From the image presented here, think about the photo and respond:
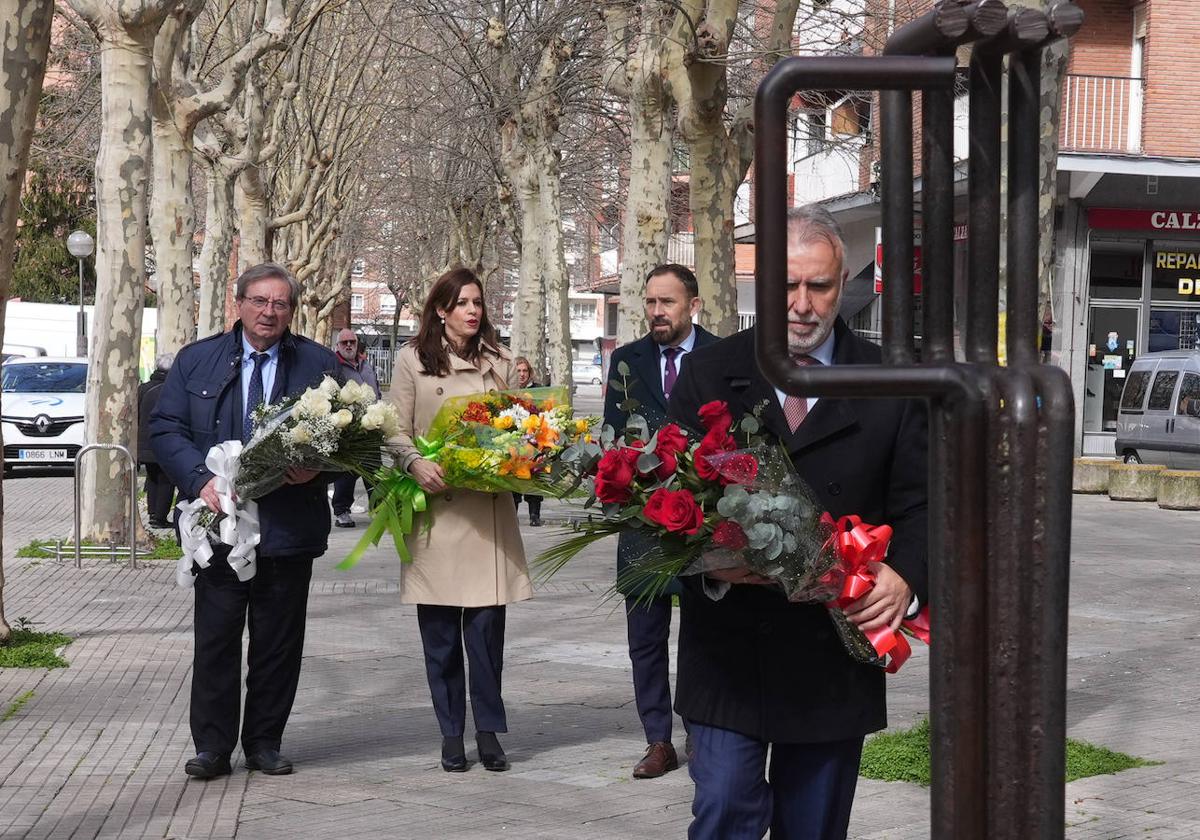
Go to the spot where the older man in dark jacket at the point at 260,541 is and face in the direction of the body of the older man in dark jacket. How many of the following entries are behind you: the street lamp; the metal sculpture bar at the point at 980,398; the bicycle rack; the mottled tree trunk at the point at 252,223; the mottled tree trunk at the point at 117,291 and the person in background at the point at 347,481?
5

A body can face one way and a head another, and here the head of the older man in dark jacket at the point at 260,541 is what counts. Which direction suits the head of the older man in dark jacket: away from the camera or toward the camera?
toward the camera

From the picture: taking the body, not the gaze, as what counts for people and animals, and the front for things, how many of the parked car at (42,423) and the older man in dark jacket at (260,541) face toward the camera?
2

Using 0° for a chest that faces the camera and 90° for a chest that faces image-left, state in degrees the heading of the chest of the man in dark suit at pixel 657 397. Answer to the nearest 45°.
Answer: approximately 45°

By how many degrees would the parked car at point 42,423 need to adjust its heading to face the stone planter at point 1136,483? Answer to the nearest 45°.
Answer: approximately 45° to its left

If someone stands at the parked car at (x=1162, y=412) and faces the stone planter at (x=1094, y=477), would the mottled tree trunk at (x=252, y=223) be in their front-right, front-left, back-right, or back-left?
front-right

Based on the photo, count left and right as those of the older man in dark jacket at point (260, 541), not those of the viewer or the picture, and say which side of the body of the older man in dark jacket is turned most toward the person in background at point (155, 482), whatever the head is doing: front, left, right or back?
back

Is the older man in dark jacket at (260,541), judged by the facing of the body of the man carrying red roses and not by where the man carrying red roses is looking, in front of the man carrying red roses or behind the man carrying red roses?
behind

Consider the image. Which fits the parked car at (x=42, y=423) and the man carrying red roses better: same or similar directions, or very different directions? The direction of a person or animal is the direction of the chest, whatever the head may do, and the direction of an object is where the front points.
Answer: same or similar directions

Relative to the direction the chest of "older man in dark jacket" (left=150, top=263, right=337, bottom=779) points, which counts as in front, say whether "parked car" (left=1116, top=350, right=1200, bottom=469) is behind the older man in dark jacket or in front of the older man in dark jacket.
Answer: behind

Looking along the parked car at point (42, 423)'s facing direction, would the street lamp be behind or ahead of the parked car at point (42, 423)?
behind

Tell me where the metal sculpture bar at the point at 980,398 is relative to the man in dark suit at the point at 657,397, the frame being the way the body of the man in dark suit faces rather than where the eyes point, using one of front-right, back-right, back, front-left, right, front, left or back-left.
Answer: front-left

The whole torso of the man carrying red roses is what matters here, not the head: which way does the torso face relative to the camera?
toward the camera

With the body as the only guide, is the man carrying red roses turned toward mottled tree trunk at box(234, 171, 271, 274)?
no

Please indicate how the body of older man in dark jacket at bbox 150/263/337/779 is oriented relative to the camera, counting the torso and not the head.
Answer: toward the camera

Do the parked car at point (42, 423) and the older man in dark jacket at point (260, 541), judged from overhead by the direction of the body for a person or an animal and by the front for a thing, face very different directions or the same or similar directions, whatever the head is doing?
same or similar directions

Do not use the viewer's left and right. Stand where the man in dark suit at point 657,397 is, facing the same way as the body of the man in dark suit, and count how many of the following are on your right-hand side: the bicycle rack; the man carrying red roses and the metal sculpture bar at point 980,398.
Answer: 1

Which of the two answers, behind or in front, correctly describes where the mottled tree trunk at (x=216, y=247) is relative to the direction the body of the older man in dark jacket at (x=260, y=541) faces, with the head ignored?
behind
